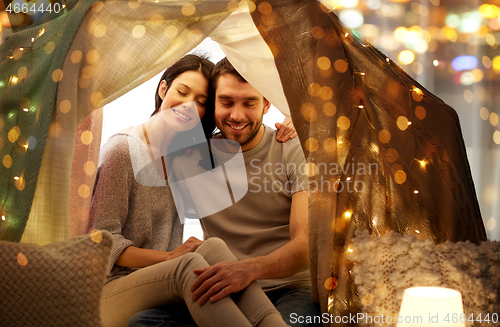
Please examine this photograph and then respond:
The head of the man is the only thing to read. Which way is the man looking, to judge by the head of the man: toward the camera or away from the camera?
toward the camera

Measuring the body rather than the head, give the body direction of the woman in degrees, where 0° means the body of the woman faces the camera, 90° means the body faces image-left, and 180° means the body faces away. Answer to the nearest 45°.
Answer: approximately 315°

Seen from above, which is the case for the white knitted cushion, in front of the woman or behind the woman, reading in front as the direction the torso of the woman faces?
in front

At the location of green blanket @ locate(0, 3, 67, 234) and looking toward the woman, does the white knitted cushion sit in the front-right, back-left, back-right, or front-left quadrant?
front-right

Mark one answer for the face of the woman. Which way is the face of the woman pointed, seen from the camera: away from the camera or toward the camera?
toward the camera
